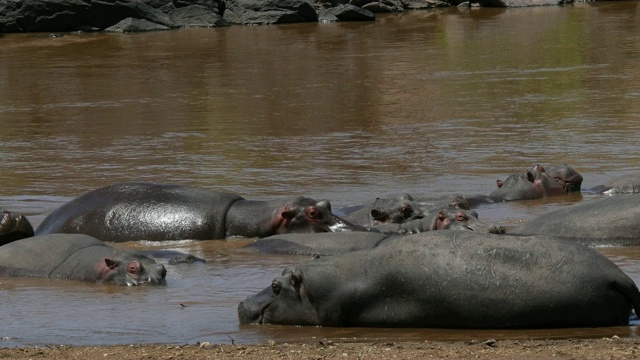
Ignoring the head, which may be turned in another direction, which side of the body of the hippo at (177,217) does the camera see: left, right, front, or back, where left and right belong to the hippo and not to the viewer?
right

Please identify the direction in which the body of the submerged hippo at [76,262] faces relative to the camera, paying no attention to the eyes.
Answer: to the viewer's right

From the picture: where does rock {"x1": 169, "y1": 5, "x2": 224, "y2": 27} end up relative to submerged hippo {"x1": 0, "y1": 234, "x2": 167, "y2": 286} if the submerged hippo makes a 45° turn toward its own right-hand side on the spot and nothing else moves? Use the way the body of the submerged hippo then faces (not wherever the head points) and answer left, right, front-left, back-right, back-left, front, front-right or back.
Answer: back-left

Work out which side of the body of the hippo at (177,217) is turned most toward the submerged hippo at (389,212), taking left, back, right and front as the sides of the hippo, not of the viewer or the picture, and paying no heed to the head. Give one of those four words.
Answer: front

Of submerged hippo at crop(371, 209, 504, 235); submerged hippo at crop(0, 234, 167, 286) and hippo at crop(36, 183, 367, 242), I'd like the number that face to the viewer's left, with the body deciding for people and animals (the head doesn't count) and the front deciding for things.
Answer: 0

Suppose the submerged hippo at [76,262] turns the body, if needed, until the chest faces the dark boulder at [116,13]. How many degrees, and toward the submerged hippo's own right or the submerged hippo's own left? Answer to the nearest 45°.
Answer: approximately 90° to the submerged hippo's own left

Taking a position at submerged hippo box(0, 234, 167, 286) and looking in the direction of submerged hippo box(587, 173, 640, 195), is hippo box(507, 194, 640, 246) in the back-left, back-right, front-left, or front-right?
front-right

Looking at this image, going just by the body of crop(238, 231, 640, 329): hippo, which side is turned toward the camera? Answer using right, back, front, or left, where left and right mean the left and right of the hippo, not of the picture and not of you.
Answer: left
